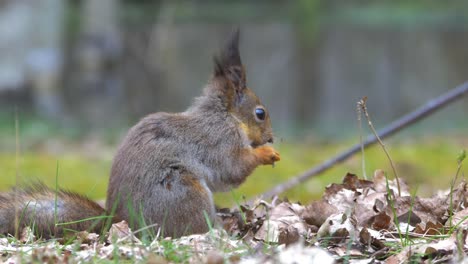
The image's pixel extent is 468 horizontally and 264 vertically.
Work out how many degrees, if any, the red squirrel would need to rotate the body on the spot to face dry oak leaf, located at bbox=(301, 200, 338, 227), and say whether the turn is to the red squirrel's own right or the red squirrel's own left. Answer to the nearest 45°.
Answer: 0° — it already faces it

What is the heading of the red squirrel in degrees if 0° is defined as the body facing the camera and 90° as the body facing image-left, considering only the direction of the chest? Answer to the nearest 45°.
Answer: approximately 270°

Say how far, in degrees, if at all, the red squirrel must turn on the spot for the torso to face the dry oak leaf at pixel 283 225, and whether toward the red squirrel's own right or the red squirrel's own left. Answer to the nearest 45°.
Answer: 0° — it already faces it
